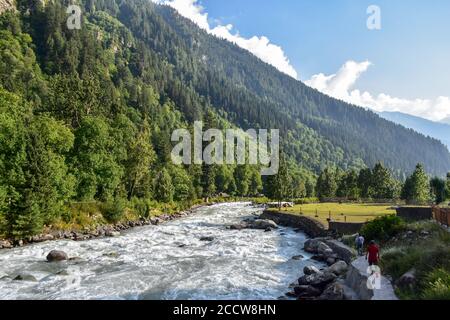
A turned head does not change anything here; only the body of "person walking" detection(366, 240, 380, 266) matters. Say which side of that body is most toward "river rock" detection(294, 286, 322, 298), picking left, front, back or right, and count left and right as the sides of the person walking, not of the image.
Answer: left

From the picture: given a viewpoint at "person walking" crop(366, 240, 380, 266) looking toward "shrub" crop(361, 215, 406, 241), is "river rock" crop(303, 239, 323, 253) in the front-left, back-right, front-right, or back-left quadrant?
front-left

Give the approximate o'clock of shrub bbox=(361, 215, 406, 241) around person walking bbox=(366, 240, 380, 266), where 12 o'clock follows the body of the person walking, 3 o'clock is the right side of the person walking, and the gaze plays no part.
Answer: The shrub is roughly at 12 o'clock from the person walking.

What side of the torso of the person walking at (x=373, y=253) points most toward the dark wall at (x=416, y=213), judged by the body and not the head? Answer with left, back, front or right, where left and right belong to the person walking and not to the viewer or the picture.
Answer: front

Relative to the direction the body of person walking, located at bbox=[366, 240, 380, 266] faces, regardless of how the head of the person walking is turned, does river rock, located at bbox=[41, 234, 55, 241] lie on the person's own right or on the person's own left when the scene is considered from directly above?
on the person's own left

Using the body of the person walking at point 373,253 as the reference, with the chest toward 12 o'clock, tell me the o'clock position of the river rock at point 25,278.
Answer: The river rock is roughly at 9 o'clock from the person walking.

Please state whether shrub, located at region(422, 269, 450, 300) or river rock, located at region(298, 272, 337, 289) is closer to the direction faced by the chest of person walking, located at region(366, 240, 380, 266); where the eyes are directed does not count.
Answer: the river rock

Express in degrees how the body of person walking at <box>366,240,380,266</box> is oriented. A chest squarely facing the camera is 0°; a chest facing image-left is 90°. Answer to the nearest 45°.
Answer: approximately 180°

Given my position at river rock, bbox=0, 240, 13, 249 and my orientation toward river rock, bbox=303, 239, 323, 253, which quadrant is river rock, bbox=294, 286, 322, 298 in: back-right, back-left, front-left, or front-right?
front-right
